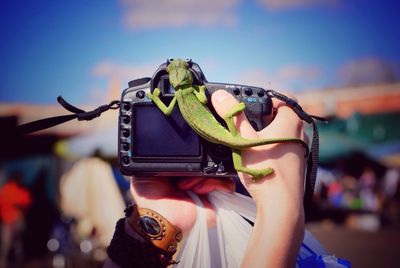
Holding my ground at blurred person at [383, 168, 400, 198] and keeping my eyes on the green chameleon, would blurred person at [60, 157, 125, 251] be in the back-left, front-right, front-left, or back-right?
front-right

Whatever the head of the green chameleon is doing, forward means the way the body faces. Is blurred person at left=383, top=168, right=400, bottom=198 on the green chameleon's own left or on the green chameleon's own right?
on the green chameleon's own right

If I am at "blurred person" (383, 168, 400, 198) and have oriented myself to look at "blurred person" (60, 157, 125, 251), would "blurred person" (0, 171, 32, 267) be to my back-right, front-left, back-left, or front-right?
front-right

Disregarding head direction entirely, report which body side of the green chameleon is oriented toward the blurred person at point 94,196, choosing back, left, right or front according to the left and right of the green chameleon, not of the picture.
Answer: front

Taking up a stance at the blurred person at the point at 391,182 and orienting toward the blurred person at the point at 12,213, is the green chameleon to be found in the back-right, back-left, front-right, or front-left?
front-left

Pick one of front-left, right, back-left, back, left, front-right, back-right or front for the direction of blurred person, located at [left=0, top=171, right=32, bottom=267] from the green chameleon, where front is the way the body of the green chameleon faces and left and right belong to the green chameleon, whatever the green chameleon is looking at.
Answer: front

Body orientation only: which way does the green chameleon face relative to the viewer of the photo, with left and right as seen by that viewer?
facing away from the viewer and to the left of the viewer
